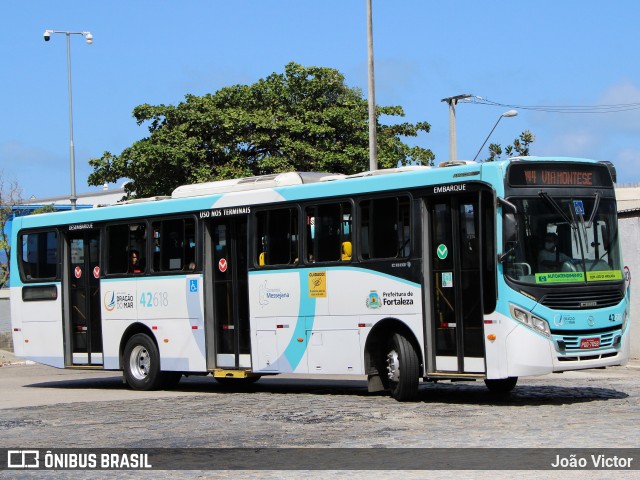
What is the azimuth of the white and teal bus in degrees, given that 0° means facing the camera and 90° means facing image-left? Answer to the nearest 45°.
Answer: approximately 315°

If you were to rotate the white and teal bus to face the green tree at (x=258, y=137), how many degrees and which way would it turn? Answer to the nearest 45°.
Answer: approximately 135° to its left

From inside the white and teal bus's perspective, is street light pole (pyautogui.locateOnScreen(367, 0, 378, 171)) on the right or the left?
on its left

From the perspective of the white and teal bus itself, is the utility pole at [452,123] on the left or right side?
on its left

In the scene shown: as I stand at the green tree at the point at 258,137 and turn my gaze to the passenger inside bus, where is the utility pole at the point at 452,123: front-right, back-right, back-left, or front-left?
back-left
